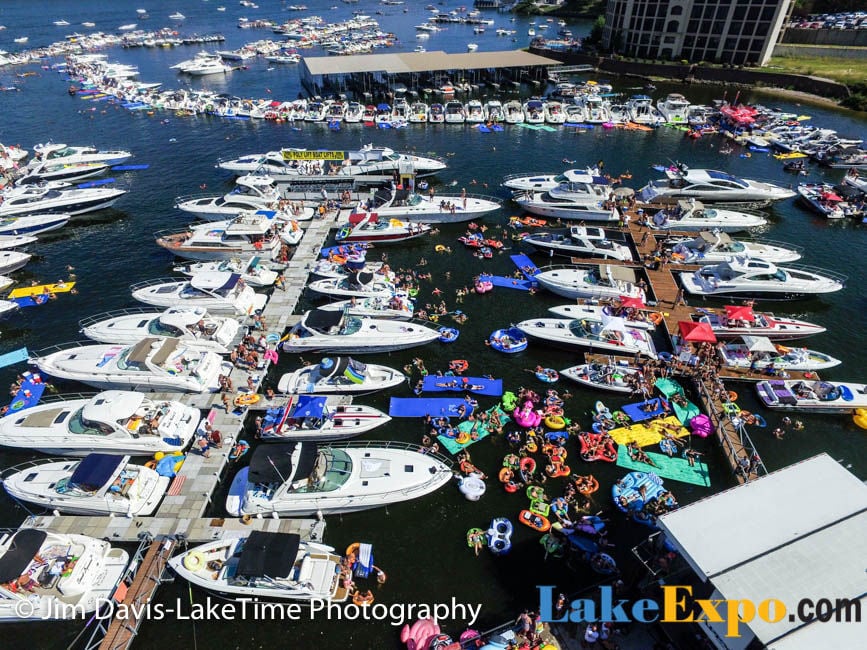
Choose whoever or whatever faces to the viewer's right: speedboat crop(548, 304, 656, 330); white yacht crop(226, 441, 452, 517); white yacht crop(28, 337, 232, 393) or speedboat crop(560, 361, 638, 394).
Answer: white yacht crop(226, 441, 452, 517)

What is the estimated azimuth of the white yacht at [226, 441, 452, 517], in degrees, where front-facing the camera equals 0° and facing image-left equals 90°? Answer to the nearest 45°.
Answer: approximately 270°

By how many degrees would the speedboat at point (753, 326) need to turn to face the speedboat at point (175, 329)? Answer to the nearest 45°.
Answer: approximately 135° to its right

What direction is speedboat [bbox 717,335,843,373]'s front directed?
to the viewer's right

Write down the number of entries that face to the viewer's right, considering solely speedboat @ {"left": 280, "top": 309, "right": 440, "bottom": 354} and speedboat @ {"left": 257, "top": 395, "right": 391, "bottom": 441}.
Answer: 2

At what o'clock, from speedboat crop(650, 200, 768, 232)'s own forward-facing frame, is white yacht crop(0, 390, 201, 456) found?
The white yacht is roughly at 4 o'clock from the speedboat.

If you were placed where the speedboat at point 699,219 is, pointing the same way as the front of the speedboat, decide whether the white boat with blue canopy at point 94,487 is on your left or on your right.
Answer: on your right

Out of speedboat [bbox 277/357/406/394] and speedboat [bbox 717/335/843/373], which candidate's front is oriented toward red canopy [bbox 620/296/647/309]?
speedboat [bbox 277/357/406/394]

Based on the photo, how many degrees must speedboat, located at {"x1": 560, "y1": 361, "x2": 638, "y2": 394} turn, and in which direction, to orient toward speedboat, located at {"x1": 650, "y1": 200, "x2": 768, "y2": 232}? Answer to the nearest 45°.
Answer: approximately 90° to its right

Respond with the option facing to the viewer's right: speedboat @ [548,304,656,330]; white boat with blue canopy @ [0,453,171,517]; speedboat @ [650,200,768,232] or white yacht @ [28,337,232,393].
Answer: speedboat @ [650,200,768,232]

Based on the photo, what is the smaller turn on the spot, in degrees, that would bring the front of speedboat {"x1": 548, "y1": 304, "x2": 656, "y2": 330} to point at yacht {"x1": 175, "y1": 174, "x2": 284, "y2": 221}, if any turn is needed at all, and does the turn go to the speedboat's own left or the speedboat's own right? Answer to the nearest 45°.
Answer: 0° — it already faces it

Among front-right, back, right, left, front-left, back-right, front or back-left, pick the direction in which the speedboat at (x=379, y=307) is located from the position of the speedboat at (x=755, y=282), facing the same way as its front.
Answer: back-right

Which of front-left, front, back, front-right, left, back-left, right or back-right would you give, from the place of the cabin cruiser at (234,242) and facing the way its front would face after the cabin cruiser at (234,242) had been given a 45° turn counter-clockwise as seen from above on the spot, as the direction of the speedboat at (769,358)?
left

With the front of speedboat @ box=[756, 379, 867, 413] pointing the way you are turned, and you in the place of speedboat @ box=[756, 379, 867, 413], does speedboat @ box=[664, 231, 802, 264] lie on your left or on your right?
on your left

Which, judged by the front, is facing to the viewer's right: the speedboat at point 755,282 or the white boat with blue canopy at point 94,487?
the speedboat

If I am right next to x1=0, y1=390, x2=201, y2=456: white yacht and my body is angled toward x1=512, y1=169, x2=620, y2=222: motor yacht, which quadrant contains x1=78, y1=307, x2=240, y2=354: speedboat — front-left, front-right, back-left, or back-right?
front-left

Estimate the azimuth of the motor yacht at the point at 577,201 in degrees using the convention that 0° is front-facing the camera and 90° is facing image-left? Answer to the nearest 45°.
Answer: approximately 90°
